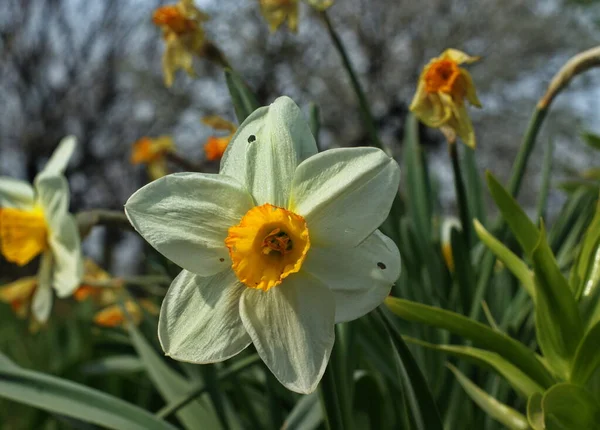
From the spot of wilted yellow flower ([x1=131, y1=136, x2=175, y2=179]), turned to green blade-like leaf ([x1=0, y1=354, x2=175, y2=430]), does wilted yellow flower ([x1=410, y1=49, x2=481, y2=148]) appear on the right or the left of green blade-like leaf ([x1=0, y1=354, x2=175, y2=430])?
left

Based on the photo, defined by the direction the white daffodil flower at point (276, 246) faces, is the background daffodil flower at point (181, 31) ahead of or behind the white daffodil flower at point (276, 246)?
behind

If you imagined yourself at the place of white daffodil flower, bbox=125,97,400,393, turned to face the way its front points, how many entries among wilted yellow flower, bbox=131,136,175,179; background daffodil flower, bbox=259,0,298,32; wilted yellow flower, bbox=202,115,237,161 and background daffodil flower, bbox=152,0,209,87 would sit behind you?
4

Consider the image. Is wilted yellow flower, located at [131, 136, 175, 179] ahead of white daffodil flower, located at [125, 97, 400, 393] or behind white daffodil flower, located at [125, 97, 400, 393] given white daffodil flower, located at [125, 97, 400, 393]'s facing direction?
behind

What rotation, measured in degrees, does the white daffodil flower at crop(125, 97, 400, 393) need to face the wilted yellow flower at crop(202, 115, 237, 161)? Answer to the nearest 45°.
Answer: approximately 180°

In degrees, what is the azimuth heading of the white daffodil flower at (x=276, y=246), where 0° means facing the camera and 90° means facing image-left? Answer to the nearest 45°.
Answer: approximately 0°
